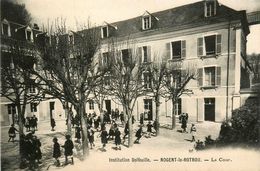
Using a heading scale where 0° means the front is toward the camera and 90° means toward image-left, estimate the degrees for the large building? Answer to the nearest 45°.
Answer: approximately 45°
